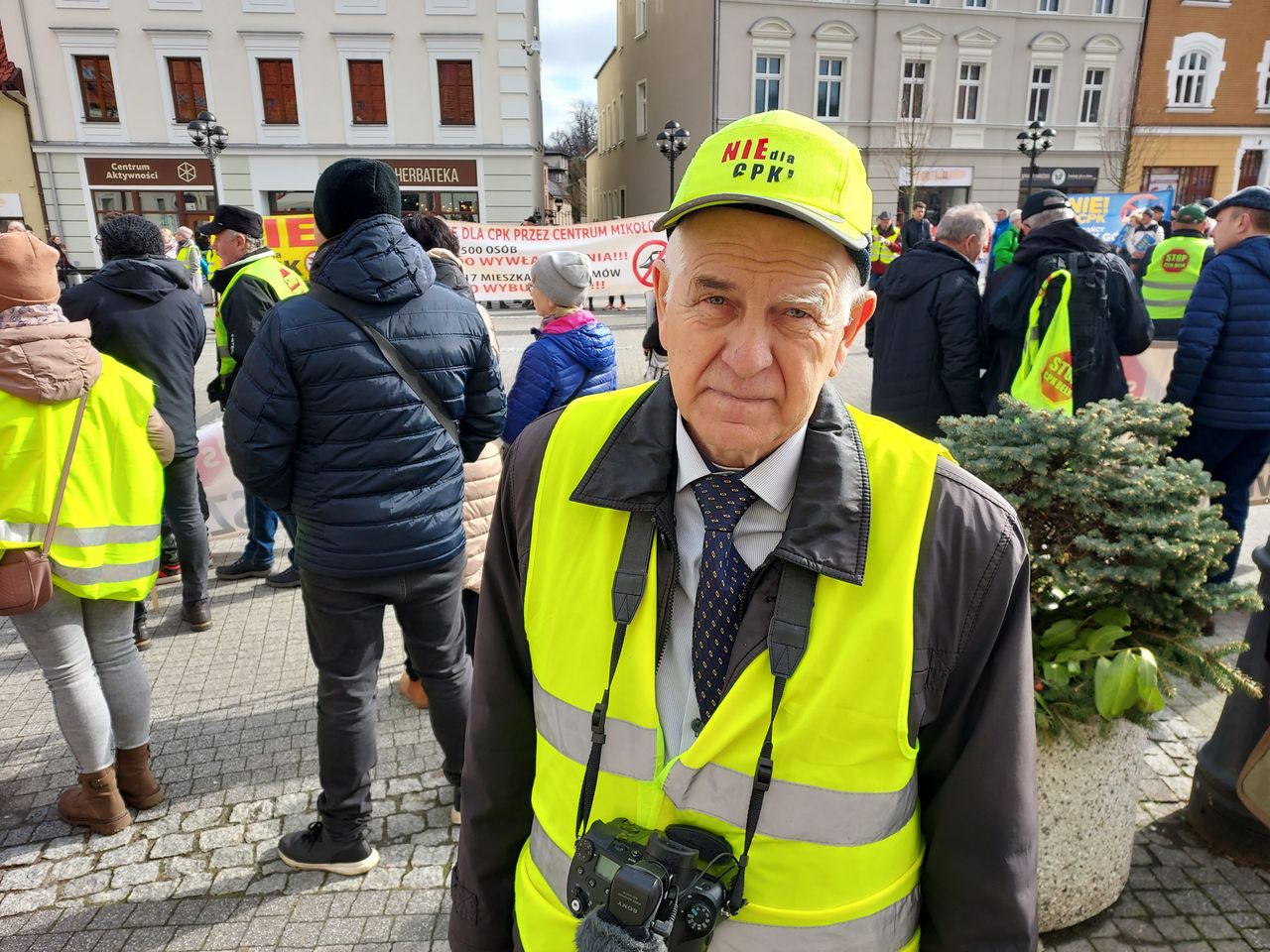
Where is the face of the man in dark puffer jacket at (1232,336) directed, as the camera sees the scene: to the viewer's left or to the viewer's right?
to the viewer's left

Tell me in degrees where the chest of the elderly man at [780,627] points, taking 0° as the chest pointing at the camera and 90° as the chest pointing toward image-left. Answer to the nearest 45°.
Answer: approximately 0°

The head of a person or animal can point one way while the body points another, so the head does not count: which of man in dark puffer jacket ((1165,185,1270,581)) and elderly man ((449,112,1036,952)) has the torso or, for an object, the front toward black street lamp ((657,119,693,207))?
the man in dark puffer jacket

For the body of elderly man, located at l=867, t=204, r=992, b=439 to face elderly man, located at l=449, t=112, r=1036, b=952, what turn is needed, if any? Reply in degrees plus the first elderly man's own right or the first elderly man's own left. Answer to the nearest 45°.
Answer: approximately 135° to the first elderly man's own right

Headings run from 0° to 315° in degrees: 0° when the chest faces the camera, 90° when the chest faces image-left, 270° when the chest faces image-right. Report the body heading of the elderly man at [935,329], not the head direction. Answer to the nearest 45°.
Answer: approximately 225°

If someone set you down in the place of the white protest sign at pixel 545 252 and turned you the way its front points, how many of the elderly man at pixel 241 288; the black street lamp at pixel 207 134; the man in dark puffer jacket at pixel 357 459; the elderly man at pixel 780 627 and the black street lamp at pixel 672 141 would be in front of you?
3

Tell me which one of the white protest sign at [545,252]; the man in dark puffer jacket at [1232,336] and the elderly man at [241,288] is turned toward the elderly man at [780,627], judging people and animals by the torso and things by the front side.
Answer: the white protest sign

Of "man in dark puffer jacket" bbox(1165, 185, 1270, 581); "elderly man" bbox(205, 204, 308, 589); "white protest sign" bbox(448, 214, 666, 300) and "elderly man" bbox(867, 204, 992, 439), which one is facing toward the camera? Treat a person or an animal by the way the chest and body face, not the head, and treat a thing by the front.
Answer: the white protest sign
